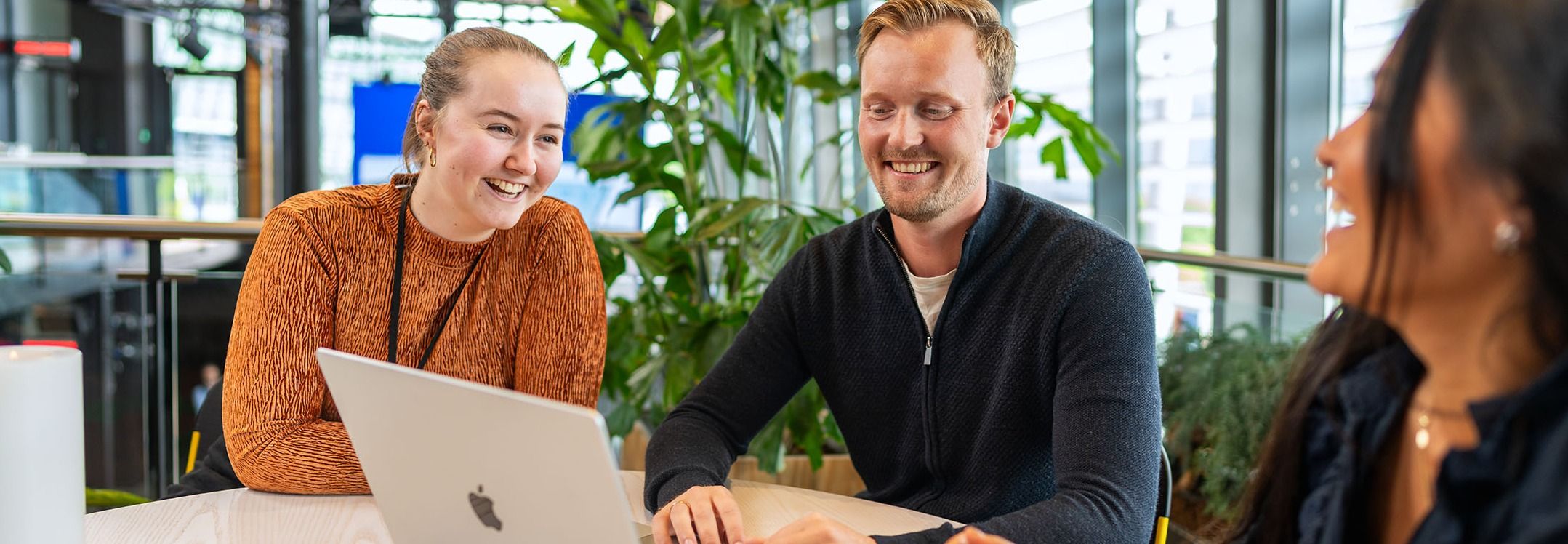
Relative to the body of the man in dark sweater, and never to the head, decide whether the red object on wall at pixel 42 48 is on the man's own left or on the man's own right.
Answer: on the man's own right

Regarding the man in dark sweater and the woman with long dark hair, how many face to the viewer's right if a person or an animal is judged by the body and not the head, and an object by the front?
0

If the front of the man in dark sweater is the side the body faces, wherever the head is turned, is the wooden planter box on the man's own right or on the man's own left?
on the man's own right

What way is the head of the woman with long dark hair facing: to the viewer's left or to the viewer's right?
to the viewer's left

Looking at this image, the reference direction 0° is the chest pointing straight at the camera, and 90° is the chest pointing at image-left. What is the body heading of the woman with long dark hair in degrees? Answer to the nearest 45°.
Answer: approximately 45°

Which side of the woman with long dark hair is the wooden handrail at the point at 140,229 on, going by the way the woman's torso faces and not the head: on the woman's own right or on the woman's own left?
on the woman's own right

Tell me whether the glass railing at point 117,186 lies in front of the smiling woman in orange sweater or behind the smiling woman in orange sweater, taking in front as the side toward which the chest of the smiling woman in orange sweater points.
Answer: behind

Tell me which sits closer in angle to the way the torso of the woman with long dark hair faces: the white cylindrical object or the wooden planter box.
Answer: the white cylindrical object

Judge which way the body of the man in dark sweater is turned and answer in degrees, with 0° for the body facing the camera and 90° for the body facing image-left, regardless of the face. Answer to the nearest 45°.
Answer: approximately 45°

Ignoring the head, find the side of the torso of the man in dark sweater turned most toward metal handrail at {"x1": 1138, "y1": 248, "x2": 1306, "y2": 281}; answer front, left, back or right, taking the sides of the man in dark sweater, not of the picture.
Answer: back
